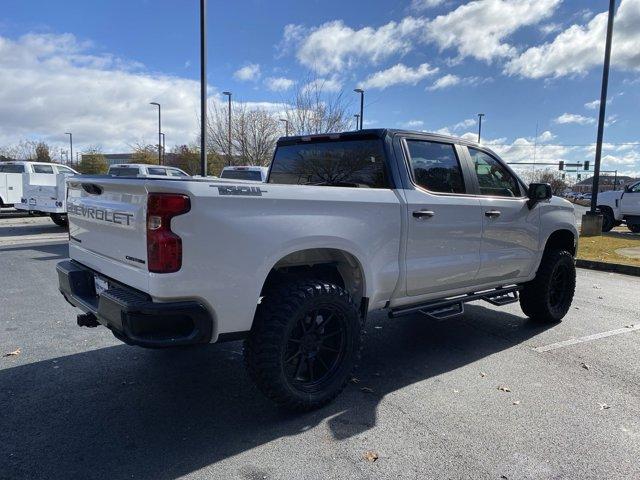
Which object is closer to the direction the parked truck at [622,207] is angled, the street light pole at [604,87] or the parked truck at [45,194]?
the parked truck at [45,194]

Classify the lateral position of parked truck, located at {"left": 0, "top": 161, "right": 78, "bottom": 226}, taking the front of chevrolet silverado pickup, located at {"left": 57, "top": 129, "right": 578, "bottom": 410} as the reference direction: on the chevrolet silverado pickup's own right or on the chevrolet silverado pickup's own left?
on the chevrolet silverado pickup's own left

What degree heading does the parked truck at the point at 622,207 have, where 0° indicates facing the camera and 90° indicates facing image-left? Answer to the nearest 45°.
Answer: approximately 90°

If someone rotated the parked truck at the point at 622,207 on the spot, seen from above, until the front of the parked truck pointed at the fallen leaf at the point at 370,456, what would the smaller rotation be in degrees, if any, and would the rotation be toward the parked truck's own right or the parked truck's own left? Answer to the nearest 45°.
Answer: approximately 90° to the parked truck's own left

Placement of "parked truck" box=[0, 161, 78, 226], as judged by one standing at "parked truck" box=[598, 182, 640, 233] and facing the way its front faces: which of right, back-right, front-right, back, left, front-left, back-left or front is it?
front-left

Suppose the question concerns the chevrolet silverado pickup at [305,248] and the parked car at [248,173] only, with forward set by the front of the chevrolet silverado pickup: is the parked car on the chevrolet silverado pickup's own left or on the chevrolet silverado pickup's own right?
on the chevrolet silverado pickup's own left

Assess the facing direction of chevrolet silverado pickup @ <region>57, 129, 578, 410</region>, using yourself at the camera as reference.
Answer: facing away from the viewer and to the right of the viewer

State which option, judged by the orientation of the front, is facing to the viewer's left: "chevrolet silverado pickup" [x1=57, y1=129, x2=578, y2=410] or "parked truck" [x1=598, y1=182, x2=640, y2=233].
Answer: the parked truck

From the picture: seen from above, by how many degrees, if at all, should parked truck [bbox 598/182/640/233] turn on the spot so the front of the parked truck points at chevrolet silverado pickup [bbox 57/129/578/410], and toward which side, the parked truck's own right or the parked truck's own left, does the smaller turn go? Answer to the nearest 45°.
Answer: approximately 90° to the parked truck's own left

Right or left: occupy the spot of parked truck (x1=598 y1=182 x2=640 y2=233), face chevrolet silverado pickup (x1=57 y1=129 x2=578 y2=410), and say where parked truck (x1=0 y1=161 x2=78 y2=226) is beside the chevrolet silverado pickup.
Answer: right
